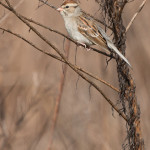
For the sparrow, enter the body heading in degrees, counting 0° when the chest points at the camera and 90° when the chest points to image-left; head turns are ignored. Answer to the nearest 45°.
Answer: approximately 90°
